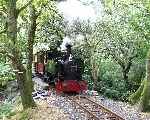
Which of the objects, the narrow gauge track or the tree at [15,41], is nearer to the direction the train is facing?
the narrow gauge track

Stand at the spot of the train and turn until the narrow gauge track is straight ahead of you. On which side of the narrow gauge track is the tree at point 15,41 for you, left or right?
right

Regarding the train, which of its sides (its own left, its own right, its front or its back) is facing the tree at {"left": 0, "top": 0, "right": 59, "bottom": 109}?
right

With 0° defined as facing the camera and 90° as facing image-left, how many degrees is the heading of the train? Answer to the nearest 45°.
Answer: approximately 315°
